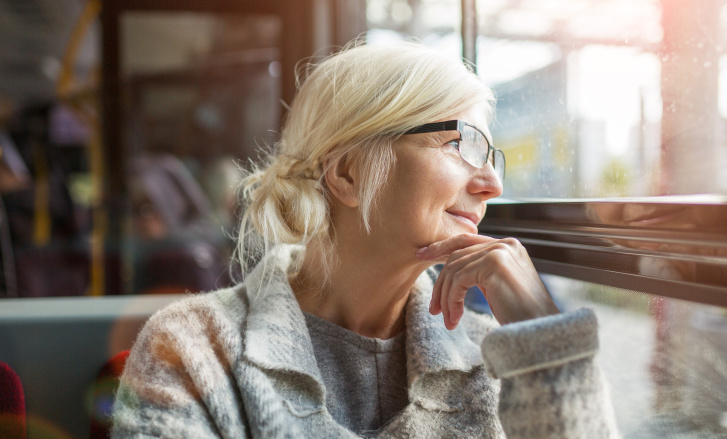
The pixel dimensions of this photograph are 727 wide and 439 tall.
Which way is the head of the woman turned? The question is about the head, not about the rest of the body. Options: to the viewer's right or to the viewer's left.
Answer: to the viewer's right

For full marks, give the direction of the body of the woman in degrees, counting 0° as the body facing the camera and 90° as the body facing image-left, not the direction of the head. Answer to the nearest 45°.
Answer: approximately 315°
